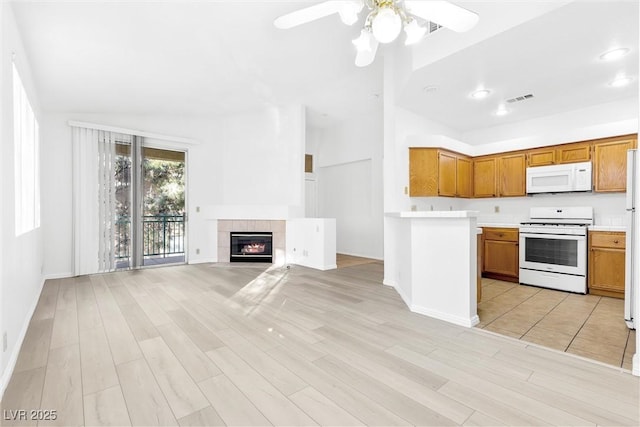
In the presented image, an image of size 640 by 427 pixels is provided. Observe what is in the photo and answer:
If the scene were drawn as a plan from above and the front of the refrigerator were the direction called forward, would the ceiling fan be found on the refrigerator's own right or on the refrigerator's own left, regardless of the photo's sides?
on the refrigerator's own left

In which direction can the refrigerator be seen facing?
to the viewer's left

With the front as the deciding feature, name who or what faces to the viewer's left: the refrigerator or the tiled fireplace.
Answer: the refrigerator

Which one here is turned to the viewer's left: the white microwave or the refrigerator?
the refrigerator

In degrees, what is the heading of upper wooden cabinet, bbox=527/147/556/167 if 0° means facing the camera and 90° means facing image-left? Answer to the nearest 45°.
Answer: approximately 0°

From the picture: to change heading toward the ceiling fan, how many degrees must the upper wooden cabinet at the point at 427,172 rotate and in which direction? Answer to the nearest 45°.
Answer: approximately 45° to its right

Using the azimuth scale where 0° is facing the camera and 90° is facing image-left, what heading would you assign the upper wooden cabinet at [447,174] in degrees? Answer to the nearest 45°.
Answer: approximately 315°
